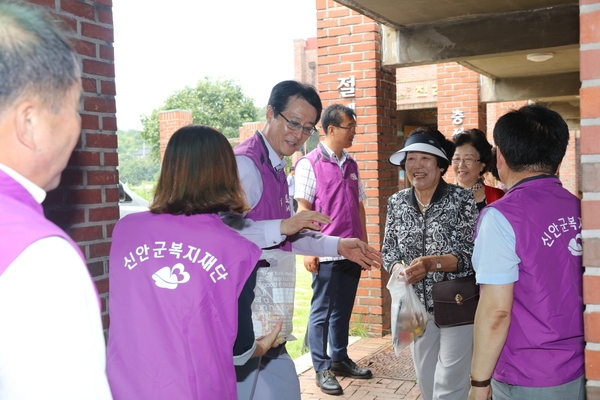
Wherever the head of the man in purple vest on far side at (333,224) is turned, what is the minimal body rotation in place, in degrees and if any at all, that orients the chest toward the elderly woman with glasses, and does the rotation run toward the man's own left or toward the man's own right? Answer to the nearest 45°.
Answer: approximately 45° to the man's own left

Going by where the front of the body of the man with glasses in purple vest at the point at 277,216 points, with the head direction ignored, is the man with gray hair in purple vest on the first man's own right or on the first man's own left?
on the first man's own right

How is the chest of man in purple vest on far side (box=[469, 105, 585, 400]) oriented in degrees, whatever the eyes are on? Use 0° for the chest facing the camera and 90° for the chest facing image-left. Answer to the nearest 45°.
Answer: approximately 135°

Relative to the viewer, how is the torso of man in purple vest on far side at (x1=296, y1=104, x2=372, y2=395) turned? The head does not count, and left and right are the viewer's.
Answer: facing the viewer and to the right of the viewer

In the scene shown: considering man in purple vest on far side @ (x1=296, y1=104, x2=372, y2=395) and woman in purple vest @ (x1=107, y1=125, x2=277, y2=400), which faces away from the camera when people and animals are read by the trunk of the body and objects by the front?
the woman in purple vest

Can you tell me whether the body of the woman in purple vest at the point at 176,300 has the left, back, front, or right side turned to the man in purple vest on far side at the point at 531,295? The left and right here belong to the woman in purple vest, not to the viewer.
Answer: right

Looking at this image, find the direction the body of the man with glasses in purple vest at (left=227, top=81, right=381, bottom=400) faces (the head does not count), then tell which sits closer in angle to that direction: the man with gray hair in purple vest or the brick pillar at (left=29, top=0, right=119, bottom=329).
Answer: the man with gray hair in purple vest

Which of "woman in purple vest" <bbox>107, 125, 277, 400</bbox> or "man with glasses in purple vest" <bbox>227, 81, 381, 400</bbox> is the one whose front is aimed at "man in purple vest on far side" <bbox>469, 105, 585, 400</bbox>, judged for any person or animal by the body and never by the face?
the man with glasses in purple vest

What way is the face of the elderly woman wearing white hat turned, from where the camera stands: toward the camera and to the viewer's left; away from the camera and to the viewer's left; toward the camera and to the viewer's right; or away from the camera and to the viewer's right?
toward the camera and to the viewer's left

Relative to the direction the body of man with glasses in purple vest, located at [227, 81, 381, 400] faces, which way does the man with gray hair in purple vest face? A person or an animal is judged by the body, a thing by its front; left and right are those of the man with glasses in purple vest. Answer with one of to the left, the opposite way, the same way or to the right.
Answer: to the left

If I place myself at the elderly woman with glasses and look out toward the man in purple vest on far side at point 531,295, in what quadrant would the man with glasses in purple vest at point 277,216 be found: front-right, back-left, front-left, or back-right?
front-right

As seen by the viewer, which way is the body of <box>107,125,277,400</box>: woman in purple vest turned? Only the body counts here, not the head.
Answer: away from the camera

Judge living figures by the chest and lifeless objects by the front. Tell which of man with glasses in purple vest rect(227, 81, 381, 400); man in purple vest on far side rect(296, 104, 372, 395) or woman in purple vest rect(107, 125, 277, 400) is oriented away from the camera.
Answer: the woman in purple vest

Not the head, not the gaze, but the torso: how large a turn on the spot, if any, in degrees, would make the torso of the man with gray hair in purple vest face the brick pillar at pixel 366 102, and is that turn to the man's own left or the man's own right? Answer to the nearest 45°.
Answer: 0° — they already face it

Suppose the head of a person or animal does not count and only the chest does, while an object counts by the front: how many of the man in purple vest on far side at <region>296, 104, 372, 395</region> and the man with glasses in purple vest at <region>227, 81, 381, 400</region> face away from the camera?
0

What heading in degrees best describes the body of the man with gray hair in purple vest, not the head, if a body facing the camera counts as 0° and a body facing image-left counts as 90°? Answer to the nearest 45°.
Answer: approximately 225°

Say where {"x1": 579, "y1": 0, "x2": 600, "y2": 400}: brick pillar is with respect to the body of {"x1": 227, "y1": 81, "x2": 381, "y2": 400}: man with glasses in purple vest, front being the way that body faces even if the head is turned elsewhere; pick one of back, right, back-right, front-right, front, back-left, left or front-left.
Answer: front

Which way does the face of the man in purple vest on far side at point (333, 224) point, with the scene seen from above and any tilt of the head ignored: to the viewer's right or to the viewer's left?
to the viewer's right

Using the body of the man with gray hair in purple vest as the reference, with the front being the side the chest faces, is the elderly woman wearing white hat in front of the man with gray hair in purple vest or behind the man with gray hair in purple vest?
in front
